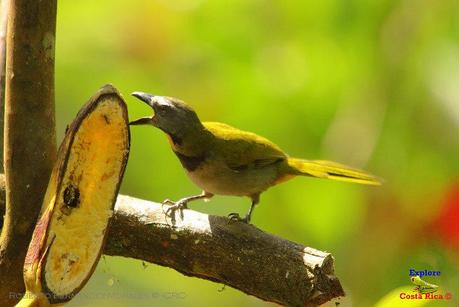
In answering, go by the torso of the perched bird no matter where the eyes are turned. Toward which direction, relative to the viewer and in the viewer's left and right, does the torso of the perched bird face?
facing to the left of the viewer
